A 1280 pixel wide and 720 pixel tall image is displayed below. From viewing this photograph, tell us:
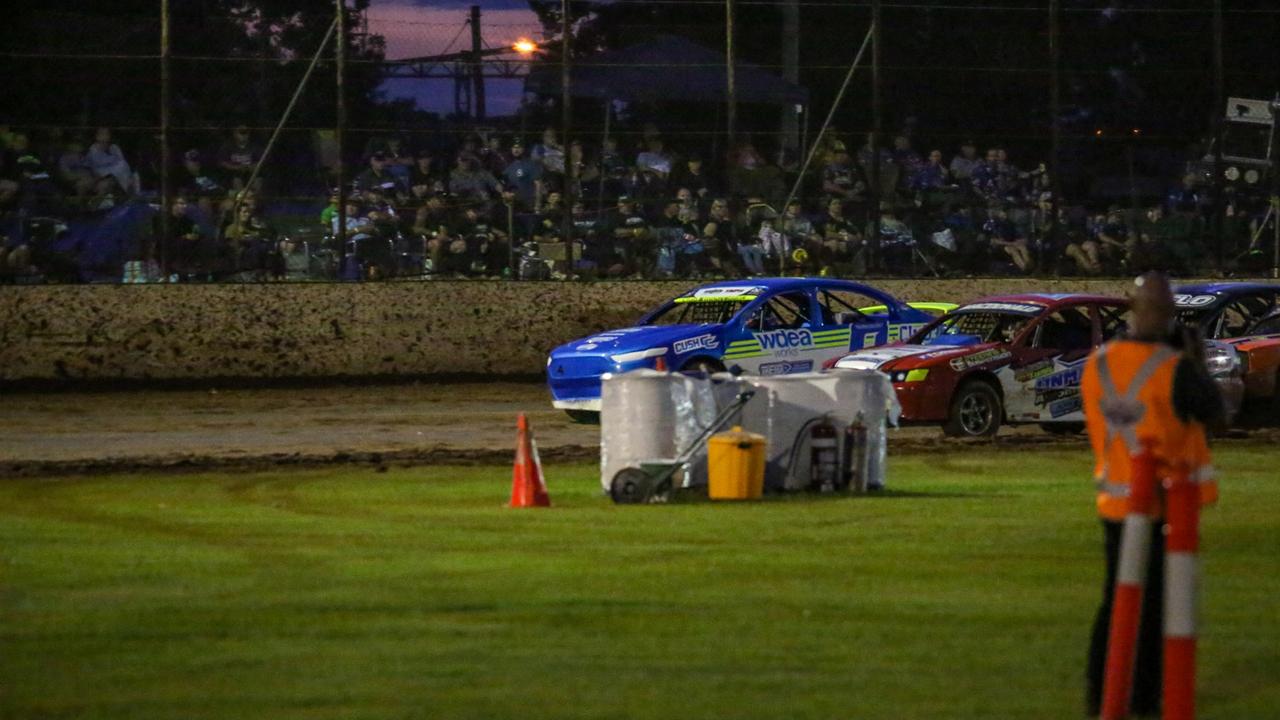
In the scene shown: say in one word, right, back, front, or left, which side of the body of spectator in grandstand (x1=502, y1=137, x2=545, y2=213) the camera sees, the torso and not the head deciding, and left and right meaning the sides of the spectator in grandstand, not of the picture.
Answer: front

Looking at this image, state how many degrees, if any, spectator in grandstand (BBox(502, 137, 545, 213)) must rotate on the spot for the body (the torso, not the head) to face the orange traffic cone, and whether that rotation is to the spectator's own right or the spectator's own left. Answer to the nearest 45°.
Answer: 0° — they already face it

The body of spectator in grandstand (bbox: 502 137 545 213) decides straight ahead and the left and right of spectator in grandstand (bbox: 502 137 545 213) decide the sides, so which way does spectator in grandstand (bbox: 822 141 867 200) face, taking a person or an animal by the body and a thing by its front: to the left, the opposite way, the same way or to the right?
the same way

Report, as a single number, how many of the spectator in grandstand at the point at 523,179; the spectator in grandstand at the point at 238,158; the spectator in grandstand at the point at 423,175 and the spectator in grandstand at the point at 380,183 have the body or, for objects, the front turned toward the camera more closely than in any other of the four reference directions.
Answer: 4

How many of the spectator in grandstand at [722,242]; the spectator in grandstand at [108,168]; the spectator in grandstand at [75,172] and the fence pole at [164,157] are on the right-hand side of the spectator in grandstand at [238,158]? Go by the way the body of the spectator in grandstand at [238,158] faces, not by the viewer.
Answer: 3

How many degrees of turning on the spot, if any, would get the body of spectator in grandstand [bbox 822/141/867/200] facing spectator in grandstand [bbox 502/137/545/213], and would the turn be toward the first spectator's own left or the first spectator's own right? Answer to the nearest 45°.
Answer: approximately 90° to the first spectator's own right

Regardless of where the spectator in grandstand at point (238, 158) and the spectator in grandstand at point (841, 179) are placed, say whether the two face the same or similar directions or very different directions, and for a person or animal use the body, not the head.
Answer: same or similar directions

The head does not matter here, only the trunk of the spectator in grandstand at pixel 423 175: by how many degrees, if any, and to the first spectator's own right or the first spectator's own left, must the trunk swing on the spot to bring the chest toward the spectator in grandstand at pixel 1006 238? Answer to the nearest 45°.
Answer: approximately 90° to the first spectator's own left

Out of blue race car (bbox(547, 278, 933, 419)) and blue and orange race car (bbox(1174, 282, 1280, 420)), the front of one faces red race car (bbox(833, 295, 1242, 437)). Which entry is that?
blue and orange race car (bbox(1174, 282, 1280, 420))

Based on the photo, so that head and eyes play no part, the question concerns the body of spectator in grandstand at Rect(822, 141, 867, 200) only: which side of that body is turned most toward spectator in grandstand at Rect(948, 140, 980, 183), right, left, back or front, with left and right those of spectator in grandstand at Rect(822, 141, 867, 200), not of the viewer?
left

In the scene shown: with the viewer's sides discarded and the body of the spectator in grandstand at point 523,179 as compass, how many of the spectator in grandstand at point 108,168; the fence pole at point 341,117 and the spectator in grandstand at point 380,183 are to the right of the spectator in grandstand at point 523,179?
3

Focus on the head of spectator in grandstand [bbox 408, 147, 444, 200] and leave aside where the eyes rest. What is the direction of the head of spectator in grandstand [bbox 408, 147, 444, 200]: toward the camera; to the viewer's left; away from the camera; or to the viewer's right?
toward the camera

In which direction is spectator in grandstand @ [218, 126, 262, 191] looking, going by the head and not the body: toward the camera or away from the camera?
toward the camera

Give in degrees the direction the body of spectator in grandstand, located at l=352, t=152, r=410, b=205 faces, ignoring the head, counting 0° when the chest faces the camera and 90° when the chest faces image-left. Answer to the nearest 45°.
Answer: approximately 0°

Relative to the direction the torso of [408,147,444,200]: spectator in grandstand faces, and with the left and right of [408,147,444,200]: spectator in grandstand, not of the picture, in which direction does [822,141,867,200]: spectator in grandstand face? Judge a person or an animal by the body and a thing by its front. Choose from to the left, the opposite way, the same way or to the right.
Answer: the same way

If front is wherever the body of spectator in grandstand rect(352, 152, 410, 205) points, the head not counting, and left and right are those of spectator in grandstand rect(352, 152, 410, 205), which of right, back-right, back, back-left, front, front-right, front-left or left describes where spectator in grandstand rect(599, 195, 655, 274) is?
left

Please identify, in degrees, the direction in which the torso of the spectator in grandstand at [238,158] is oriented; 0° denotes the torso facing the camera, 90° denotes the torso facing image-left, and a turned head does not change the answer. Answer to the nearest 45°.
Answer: approximately 0°

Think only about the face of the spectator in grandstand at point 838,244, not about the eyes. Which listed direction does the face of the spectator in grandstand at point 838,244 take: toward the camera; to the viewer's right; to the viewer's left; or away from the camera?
toward the camera

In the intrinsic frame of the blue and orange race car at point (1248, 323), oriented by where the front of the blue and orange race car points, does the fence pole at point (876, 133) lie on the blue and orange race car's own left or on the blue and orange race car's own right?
on the blue and orange race car's own right

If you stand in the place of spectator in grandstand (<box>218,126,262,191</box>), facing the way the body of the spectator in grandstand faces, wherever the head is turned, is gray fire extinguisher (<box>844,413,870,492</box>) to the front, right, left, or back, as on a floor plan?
front
